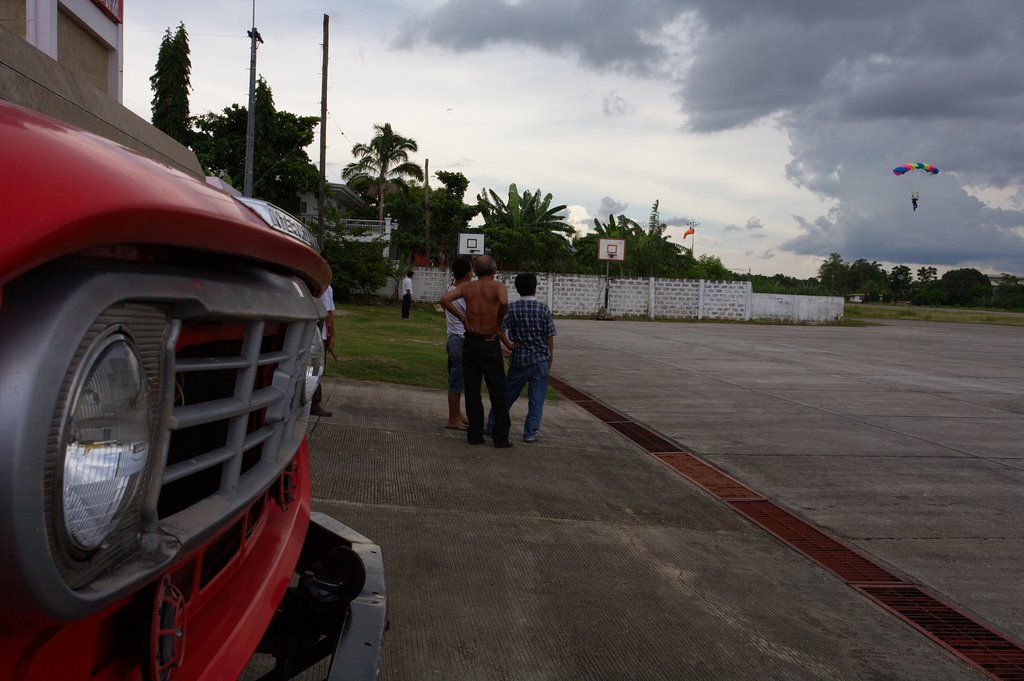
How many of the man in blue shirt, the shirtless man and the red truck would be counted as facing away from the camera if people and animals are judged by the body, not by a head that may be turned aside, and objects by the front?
2

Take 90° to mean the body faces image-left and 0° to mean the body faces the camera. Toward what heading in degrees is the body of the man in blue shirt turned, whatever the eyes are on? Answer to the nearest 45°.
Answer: approximately 180°

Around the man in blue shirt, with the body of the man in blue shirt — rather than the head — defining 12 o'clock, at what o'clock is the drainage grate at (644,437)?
The drainage grate is roughly at 2 o'clock from the man in blue shirt.

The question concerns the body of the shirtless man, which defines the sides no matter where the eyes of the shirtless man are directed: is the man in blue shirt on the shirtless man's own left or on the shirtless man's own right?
on the shirtless man's own right

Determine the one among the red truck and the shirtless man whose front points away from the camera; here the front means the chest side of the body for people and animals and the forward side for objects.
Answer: the shirtless man

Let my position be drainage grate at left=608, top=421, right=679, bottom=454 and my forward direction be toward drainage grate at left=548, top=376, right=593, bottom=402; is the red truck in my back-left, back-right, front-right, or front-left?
back-left

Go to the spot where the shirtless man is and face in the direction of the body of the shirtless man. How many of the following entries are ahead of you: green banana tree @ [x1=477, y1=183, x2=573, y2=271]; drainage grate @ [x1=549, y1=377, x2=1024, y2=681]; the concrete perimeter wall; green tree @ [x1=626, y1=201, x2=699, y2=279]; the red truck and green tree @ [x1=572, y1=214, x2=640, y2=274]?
4

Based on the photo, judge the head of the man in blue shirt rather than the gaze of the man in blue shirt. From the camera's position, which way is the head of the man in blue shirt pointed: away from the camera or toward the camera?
away from the camera

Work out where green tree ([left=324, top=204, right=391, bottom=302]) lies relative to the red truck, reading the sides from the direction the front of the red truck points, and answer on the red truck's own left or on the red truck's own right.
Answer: on the red truck's own left

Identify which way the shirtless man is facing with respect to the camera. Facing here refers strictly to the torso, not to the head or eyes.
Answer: away from the camera

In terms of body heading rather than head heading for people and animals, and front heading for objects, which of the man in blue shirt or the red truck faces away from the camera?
the man in blue shirt
